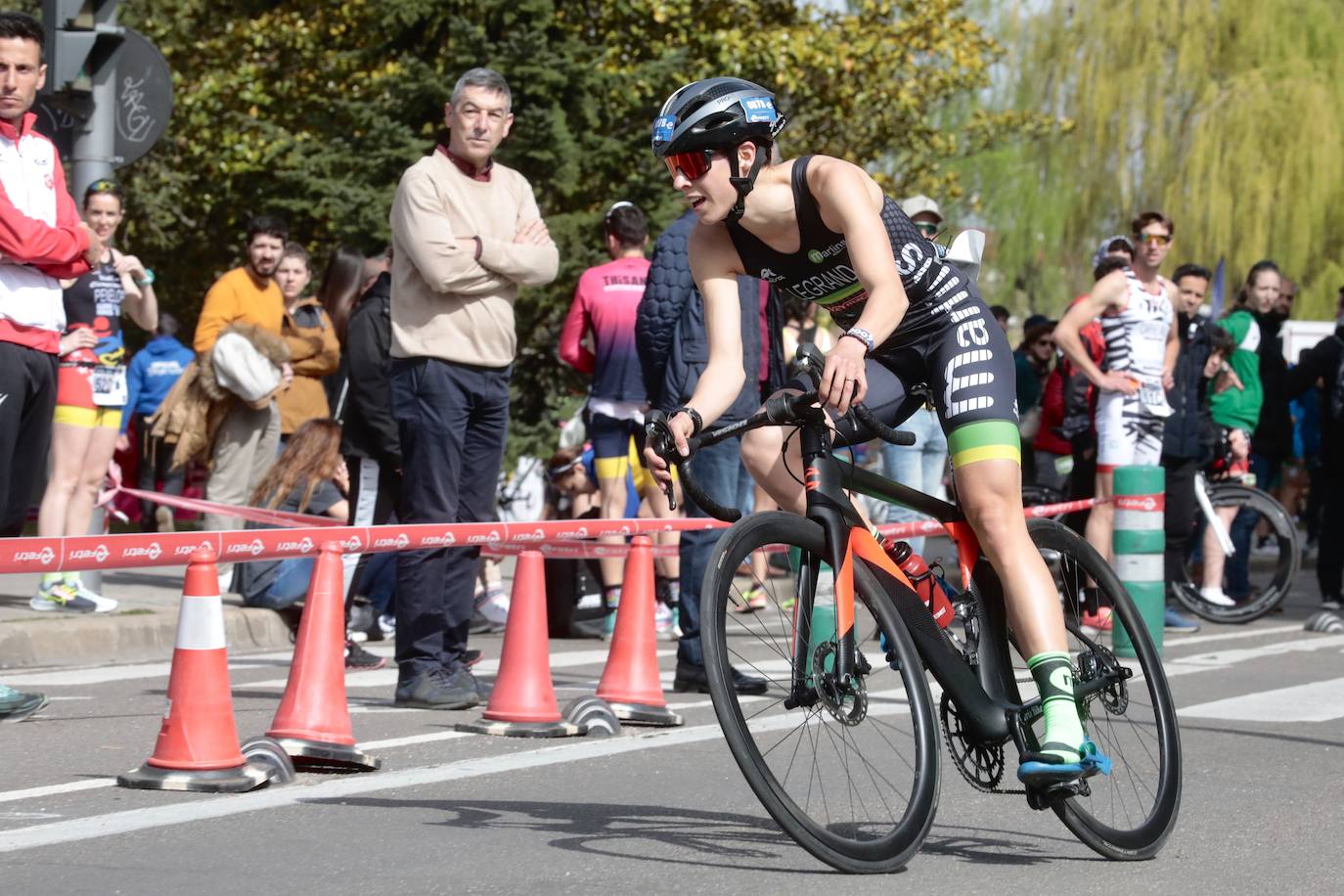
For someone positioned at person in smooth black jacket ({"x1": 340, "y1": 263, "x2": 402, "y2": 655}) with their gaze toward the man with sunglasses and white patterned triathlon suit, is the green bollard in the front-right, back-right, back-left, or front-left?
front-right

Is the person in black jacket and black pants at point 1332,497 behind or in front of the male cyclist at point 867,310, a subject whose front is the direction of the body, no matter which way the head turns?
behind

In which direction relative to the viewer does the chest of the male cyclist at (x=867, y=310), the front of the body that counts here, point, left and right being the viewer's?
facing the viewer and to the left of the viewer

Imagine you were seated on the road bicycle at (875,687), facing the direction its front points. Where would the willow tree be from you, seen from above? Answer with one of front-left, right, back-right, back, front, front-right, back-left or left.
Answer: back-right

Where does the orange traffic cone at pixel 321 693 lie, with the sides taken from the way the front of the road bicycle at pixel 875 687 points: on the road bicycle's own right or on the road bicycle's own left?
on the road bicycle's own right
